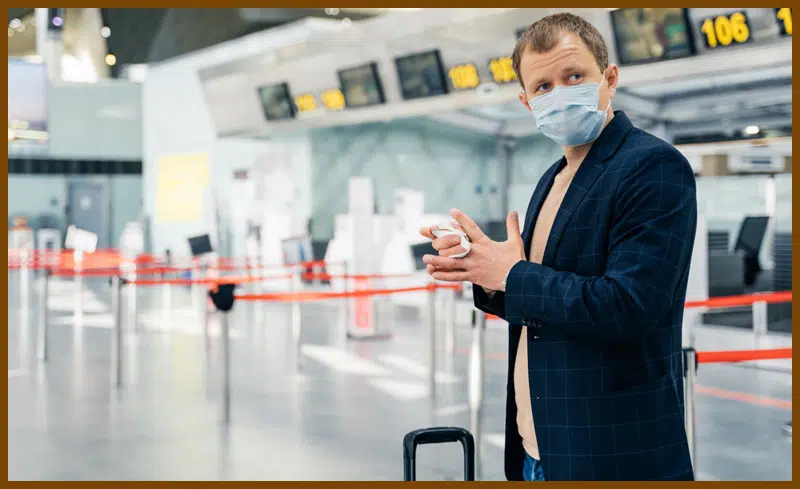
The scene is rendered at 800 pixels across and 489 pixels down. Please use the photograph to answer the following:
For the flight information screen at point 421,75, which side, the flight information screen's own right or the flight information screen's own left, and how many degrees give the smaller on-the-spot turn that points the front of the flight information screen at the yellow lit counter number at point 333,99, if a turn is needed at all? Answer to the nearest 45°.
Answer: approximately 90° to the flight information screen's own right

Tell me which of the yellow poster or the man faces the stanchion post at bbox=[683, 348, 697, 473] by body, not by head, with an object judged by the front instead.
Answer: the yellow poster

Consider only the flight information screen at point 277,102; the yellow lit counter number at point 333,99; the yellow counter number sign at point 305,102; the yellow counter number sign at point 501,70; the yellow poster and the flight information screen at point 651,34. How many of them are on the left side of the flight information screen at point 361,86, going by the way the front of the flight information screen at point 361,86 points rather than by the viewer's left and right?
2

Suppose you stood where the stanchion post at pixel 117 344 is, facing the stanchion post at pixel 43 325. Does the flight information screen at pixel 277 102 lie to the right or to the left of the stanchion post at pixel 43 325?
right

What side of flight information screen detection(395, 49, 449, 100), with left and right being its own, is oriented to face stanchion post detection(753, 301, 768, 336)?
left

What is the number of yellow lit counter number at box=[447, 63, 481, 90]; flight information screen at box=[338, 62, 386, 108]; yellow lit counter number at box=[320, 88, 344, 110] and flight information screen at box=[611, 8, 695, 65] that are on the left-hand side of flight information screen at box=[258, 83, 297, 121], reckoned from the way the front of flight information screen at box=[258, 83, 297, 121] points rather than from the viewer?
4

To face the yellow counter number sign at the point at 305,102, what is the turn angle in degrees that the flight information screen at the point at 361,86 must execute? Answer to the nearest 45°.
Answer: approximately 90° to its right

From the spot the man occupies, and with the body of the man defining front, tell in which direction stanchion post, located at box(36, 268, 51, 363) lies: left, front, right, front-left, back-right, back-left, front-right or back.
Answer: right

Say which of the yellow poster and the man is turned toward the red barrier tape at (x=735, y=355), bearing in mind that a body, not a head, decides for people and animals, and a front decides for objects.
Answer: the yellow poster

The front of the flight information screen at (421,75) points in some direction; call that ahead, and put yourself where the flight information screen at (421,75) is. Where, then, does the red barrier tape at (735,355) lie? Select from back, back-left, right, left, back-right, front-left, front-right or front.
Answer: front-left

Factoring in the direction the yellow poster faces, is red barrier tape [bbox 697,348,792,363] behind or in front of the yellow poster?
in front

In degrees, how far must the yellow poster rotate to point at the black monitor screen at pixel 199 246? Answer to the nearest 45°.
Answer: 0° — it already faces it

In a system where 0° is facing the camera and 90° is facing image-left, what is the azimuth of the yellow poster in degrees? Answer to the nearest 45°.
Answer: approximately 0°

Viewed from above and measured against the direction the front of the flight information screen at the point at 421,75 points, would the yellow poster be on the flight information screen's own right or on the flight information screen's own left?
on the flight information screen's own right

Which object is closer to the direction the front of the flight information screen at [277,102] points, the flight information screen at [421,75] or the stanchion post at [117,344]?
the stanchion post

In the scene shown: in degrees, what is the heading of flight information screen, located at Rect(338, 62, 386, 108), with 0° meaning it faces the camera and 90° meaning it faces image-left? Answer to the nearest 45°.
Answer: approximately 45°

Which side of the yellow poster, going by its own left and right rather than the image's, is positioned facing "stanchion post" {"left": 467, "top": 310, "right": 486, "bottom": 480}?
front
